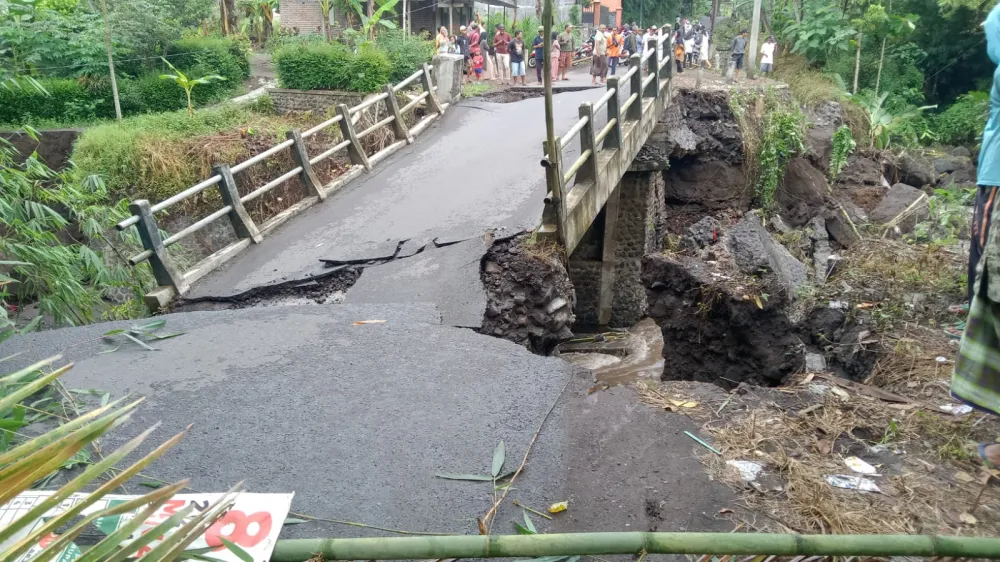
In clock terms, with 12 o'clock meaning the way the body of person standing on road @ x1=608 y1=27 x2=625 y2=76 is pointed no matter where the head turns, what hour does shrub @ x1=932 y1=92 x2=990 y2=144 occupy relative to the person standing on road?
The shrub is roughly at 9 o'clock from the person standing on road.

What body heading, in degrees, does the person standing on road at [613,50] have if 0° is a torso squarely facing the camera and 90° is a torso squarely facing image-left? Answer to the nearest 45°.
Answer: approximately 0°

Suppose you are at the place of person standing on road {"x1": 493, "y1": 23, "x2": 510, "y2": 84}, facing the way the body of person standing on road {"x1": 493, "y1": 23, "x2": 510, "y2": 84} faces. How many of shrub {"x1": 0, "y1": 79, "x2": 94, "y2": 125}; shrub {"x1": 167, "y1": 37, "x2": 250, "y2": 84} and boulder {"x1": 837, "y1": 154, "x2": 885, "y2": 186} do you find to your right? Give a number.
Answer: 2

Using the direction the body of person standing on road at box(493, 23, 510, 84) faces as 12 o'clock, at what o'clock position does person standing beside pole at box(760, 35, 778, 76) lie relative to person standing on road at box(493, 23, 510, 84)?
person standing beside pole at box(760, 35, 778, 76) is roughly at 9 o'clock from person standing on road at box(493, 23, 510, 84).

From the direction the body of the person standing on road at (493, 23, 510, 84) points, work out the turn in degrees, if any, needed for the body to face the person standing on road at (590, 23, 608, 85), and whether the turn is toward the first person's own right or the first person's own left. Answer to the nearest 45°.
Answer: approximately 90° to the first person's own left

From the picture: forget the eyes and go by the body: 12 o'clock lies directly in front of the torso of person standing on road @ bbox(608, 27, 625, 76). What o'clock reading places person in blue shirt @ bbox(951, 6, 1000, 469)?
The person in blue shirt is roughly at 12 o'clock from the person standing on road.

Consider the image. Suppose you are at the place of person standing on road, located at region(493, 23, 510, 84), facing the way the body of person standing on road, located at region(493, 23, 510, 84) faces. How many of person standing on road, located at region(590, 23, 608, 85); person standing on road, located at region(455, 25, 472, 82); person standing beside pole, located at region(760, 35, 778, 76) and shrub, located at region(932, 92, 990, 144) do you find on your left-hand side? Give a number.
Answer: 3

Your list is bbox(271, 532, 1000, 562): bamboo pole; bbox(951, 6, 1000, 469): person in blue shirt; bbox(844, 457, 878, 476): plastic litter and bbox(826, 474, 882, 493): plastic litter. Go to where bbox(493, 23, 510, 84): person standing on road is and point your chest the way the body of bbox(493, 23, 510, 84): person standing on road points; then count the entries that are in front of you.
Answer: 4

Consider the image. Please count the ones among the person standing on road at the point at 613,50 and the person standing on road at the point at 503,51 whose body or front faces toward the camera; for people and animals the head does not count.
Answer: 2

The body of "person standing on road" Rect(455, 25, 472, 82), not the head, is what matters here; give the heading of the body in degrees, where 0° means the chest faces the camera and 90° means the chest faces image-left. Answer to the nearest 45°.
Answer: approximately 315°

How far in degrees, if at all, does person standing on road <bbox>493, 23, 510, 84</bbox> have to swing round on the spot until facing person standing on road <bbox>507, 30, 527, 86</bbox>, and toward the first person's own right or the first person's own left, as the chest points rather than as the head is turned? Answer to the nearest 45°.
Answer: approximately 45° to the first person's own left
